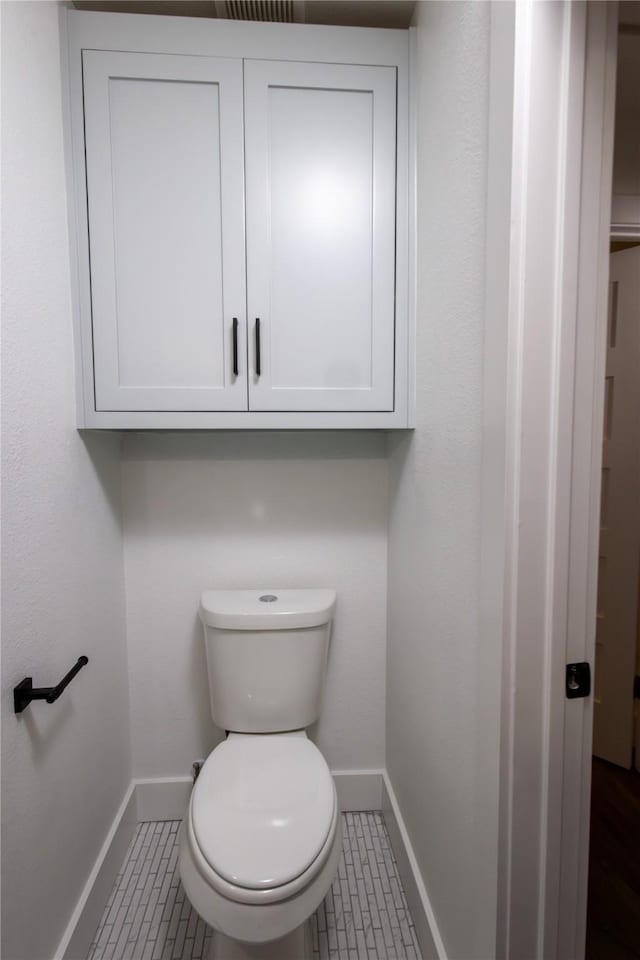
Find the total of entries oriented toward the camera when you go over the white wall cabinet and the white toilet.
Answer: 2

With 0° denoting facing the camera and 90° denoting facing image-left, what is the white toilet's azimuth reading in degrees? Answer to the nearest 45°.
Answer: approximately 0°

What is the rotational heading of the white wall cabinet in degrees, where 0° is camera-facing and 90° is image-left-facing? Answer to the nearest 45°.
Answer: approximately 0°
